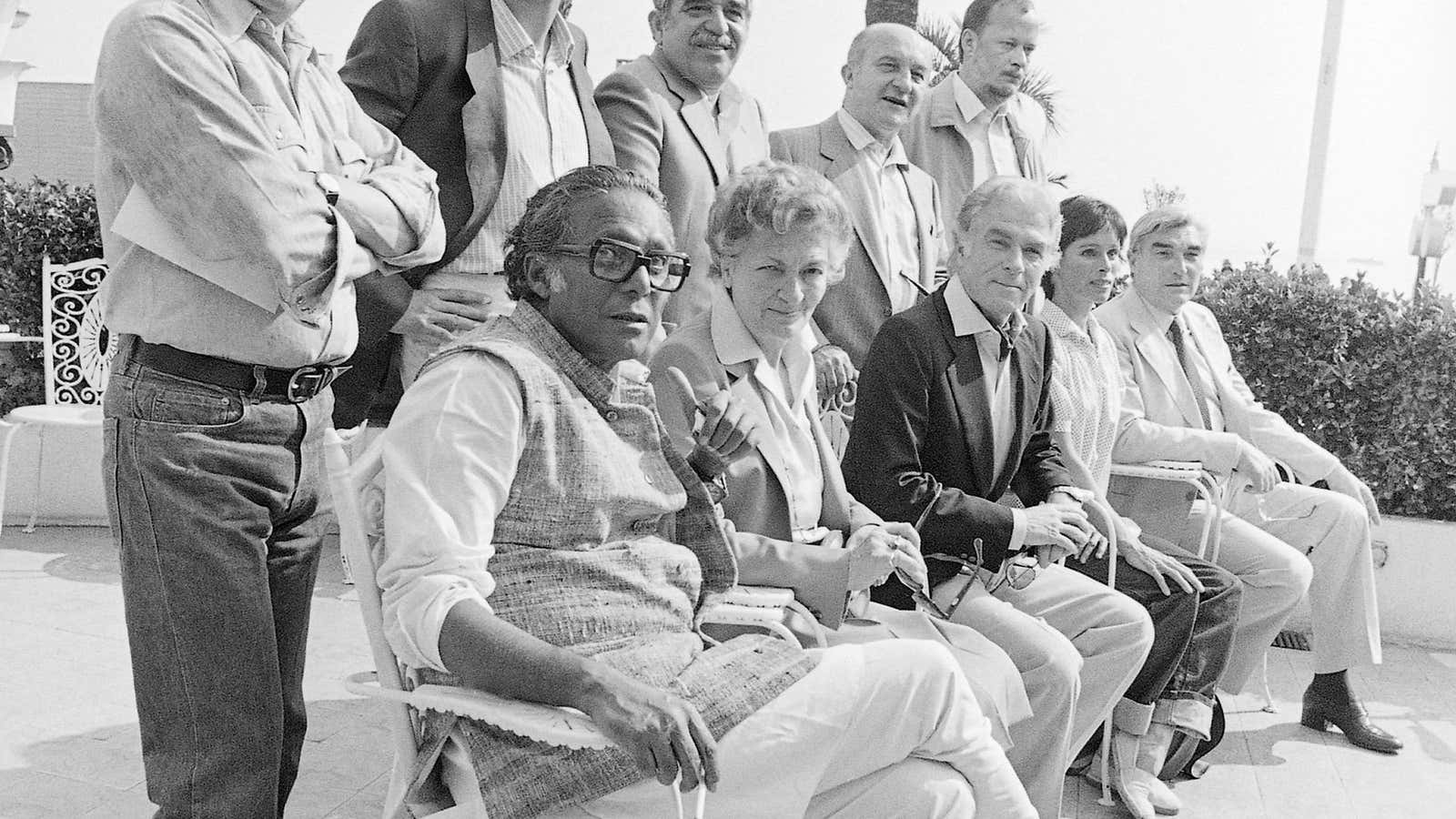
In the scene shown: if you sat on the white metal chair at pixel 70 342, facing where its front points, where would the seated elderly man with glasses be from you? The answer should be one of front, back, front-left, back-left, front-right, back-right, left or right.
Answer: front-left

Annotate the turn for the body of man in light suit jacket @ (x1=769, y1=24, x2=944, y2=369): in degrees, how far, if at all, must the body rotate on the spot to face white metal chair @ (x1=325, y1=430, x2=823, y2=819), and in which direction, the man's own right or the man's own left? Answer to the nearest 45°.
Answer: approximately 45° to the man's own right

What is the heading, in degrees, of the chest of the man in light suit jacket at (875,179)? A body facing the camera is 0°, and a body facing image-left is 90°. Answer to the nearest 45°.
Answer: approximately 315°

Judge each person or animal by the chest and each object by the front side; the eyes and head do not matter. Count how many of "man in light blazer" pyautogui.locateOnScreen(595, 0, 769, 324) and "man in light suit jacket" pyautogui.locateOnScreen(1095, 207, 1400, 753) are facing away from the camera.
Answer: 0

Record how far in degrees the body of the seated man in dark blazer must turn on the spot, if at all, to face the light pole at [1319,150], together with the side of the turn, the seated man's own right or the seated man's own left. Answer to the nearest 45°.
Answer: approximately 135° to the seated man's own left

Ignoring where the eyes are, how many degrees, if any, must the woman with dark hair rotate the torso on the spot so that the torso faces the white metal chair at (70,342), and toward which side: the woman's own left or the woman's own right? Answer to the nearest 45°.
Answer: approximately 135° to the woman's own right

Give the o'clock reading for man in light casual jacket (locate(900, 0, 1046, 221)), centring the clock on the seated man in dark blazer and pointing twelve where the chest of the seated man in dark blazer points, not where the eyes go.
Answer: The man in light casual jacket is roughly at 7 o'clock from the seated man in dark blazer.
